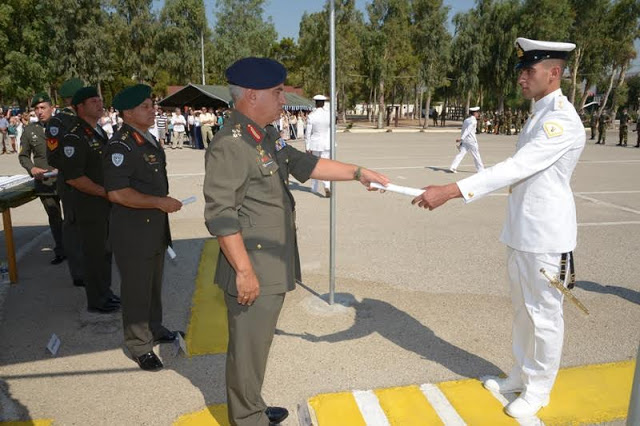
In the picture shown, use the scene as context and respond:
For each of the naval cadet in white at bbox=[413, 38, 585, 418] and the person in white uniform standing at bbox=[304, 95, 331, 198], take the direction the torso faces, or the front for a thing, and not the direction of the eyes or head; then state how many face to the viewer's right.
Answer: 0

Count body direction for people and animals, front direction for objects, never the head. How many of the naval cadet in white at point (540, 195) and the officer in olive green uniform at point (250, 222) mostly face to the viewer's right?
1

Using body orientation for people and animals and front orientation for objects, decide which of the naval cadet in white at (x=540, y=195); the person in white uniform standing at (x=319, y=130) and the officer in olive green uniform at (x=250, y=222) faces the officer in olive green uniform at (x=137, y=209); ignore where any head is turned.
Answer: the naval cadet in white

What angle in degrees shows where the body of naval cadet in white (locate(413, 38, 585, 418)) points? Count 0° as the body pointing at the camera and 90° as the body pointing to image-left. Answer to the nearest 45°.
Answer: approximately 90°

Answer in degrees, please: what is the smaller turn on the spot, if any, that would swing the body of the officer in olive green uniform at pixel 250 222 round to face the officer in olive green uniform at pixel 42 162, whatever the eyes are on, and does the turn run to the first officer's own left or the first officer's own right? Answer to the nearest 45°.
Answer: approximately 135° to the first officer's own left

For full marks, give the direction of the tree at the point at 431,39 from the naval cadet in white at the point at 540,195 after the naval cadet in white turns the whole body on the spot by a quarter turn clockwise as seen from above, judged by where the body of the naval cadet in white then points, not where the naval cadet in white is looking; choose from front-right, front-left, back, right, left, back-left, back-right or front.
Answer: front

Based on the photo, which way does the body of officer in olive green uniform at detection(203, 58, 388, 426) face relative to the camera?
to the viewer's right

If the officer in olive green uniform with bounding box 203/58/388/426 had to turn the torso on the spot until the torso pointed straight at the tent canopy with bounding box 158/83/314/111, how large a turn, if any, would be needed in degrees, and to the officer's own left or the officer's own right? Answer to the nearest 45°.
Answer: approximately 90° to the officer's own left

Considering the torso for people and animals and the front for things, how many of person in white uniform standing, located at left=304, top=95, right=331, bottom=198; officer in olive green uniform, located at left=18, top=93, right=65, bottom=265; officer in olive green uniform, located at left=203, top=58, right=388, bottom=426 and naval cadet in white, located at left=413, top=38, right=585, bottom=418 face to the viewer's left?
1

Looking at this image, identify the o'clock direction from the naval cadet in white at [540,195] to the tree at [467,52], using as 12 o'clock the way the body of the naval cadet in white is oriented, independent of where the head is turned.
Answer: The tree is roughly at 3 o'clock from the naval cadet in white.

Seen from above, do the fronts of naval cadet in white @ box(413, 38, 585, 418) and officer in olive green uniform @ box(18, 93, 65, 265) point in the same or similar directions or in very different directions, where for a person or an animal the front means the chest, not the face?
very different directions

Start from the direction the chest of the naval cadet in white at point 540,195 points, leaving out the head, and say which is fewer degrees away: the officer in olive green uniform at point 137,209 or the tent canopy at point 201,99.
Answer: the officer in olive green uniform
